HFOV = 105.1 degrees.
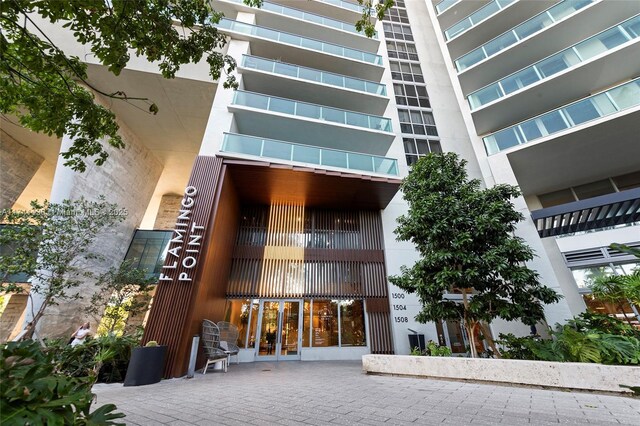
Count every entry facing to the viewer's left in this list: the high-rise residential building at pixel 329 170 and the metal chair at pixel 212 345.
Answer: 0

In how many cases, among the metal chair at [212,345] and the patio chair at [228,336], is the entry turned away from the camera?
0

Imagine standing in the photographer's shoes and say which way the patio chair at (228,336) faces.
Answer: facing the viewer and to the right of the viewer

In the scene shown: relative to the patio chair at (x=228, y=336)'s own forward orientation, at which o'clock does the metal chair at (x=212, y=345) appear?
The metal chair is roughly at 2 o'clock from the patio chair.

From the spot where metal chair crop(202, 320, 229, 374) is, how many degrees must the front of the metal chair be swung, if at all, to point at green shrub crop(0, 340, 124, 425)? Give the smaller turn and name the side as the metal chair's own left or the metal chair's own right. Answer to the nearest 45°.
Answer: approximately 45° to the metal chair's own right

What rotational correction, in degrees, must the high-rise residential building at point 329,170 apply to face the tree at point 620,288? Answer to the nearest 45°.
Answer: approximately 90° to its left

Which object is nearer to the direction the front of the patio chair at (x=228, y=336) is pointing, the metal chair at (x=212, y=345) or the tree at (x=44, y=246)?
the metal chair

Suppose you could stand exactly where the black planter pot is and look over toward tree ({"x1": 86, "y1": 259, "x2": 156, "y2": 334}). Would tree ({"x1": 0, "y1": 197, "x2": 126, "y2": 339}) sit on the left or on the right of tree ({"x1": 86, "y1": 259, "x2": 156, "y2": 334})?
left

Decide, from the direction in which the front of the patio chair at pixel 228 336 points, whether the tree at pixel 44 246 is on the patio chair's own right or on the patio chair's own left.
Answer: on the patio chair's own right

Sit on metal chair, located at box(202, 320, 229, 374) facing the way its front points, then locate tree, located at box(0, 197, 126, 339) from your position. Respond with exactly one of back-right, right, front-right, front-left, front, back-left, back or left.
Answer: back-right

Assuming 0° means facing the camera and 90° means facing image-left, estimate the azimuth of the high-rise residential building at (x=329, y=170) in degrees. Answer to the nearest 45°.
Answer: approximately 0°
